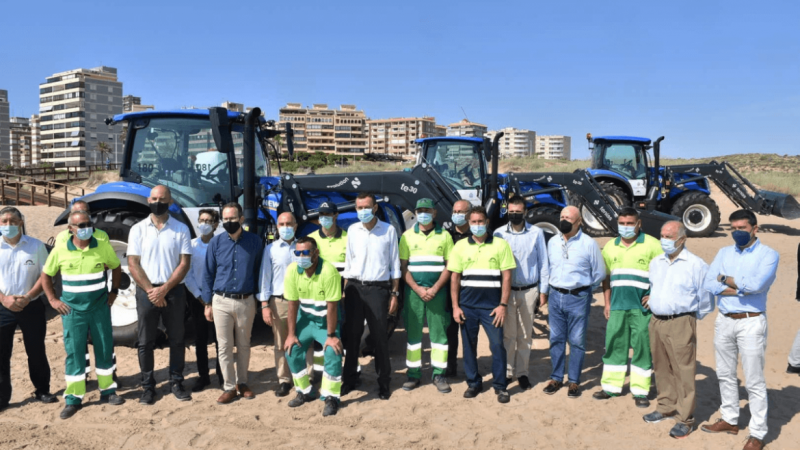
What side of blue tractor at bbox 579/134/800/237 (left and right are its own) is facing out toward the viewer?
right

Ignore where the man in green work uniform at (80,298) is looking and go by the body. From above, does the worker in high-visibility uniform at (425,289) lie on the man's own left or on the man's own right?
on the man's own left

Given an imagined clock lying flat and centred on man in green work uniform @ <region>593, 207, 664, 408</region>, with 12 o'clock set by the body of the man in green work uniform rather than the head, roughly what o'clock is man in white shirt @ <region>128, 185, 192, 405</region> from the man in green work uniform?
The man in white shirt is roughly at 2 o'clock from the man in green work uniform.

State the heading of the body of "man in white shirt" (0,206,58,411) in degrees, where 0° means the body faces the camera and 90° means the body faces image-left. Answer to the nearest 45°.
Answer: approximately 0°

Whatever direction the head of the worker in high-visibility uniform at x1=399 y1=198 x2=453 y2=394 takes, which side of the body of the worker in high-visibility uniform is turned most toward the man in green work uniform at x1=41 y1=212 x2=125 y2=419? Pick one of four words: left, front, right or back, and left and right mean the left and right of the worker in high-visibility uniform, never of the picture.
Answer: right

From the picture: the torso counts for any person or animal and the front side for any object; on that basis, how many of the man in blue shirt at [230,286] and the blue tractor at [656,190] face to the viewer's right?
1

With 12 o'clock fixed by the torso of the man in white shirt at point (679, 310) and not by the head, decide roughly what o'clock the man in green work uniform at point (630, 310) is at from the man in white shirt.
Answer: The man in green work uniform is roughly at 3 o'clock from the man in white shirt.

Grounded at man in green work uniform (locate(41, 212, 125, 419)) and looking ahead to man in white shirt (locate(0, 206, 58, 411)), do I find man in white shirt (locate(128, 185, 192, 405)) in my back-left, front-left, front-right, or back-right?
back-right

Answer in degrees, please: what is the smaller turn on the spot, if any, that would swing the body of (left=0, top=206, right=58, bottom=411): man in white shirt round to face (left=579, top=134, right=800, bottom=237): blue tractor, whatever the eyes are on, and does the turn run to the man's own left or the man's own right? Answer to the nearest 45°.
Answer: approximately 90° to the man's own left

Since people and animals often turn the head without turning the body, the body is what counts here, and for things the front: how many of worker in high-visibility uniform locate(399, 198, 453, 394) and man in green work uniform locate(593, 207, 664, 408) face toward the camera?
2

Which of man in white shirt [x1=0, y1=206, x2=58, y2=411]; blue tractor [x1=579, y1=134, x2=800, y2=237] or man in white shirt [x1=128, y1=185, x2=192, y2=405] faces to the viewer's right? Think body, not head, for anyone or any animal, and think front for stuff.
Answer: the blue tractor

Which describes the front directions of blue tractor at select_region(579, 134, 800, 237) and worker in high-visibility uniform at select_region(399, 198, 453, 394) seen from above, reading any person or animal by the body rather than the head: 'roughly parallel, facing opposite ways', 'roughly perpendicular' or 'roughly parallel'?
roughly perpendicular
